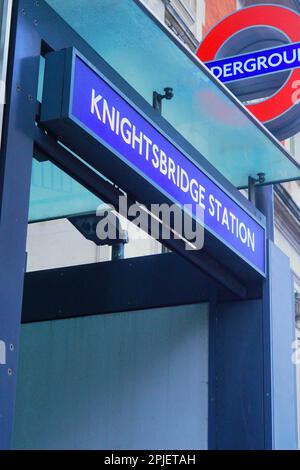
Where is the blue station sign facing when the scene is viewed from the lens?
facing the viewer and to the right of the viewer

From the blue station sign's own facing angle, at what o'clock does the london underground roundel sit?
The london underground roundel is roughly at 8 o'clock from the blue station sign.
